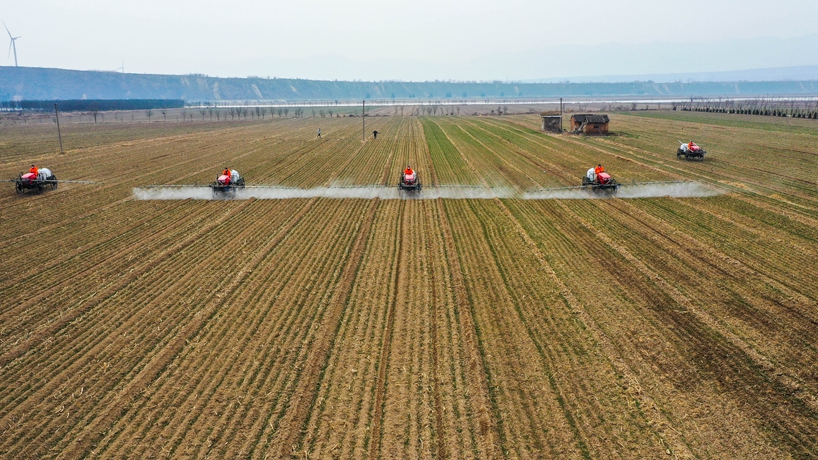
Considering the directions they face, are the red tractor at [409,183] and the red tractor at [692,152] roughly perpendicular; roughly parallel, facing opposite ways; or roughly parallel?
roughly parallel

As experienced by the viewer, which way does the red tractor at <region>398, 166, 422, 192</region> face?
facing the viewer

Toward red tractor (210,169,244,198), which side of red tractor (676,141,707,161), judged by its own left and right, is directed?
right

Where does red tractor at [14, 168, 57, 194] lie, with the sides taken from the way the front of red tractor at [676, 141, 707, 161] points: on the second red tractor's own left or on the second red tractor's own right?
on the second red tractor's own right

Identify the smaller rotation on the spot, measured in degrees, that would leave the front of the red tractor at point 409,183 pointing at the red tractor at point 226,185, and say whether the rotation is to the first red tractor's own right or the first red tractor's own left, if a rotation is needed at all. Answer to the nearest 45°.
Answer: approximately 90° to the first red tractor's own right

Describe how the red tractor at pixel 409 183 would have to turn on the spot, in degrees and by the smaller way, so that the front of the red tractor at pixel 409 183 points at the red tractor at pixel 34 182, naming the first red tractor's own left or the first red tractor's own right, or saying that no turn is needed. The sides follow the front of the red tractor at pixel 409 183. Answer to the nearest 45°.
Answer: approximately 90° to the first red tractor's own right

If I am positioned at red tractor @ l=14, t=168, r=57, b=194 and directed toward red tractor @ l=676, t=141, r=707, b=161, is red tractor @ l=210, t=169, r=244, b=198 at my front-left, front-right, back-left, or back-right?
front-right

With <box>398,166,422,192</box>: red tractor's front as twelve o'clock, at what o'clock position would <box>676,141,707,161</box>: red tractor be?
<box>676,141,707,161</box>: red tractor is roughly at 8 o'clock from <box>398,166,422,192</box>: red tractor.

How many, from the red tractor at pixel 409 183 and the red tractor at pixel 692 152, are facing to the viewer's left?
0

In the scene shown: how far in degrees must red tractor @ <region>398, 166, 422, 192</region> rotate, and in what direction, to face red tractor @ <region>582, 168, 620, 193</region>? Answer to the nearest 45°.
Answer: approximately 90° to its left

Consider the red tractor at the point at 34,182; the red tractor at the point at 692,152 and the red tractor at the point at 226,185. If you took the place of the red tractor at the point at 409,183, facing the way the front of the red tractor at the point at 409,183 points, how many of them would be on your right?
2

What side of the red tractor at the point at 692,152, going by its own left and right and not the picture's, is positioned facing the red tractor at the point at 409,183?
right

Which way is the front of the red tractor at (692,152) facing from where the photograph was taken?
facing the viewer and to the right of the viewer
